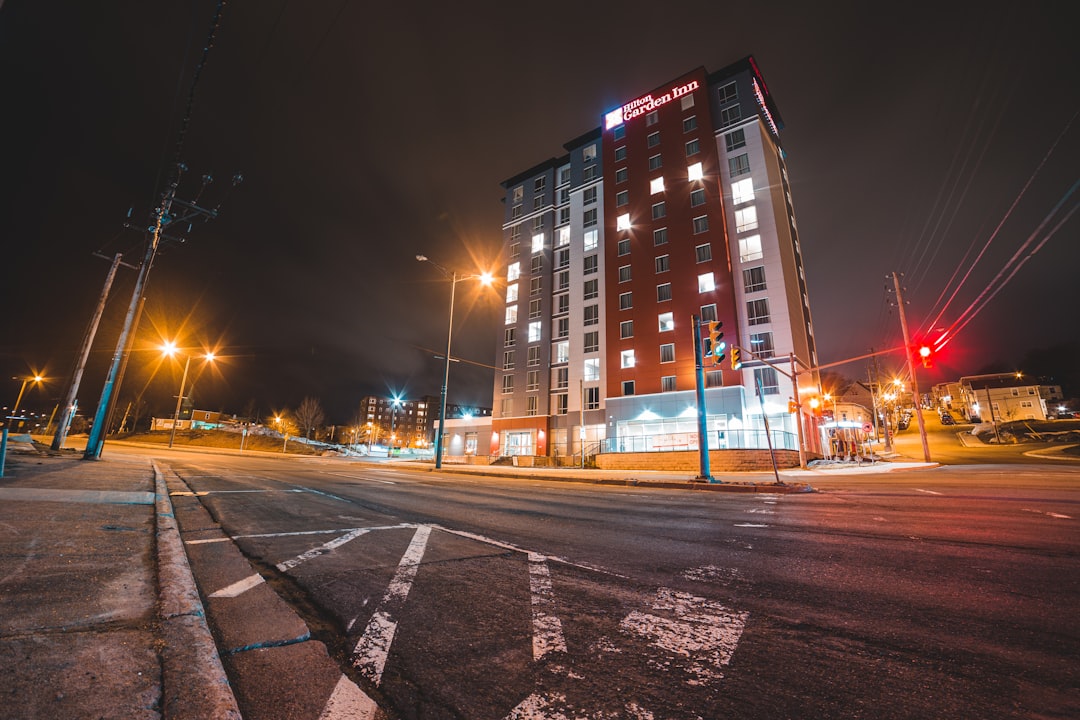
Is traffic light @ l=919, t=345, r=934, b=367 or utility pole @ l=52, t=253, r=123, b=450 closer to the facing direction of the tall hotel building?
the utility pole

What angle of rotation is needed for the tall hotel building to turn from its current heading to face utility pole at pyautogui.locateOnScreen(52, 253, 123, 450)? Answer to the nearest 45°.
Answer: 0° — it already faces it

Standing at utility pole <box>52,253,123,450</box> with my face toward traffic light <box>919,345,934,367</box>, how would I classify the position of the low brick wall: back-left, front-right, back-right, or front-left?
front-left

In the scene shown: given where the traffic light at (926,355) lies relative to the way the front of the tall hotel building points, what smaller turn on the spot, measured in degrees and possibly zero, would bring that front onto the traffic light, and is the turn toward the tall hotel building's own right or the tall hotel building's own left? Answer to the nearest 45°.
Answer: approximately 90° to the tall hotel building's own left

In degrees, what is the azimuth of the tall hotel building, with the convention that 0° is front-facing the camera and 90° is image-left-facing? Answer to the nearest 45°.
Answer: approximately 45°
